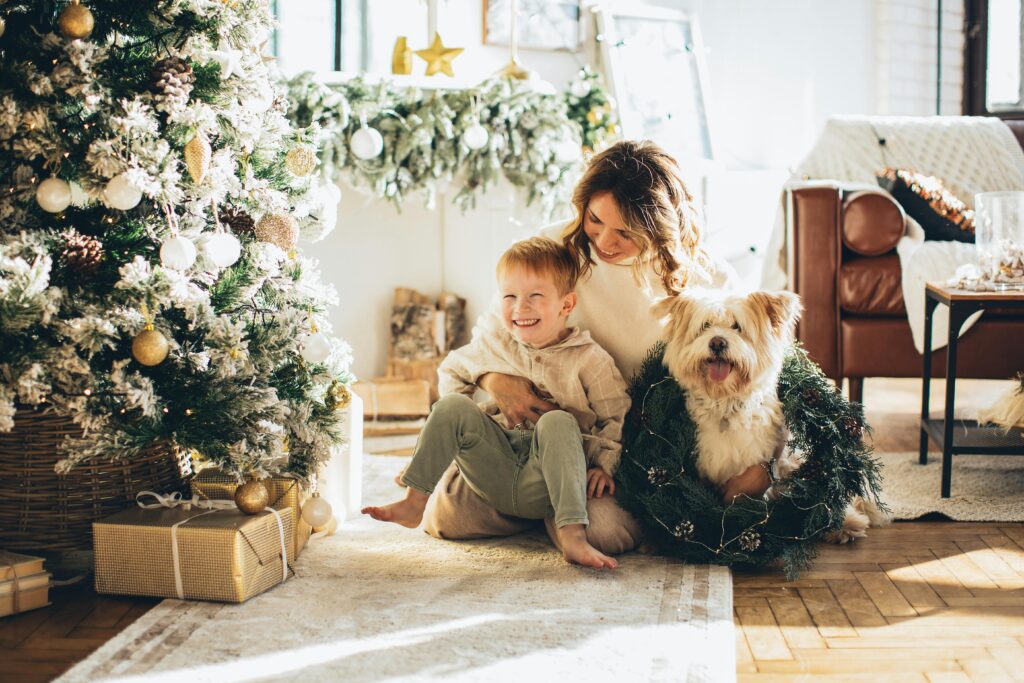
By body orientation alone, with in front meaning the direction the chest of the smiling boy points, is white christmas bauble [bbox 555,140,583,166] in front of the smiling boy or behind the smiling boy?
behind

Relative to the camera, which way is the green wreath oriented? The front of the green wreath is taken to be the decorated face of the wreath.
toward the camera

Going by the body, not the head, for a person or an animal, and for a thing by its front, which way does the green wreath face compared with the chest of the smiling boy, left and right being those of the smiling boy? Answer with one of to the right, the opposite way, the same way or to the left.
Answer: the same way

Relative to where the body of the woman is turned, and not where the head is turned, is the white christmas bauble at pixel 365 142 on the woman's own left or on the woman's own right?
on the woman's own right

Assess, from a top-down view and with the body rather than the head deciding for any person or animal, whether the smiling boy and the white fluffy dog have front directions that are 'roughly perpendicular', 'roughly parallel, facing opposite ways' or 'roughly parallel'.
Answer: roughly parallel

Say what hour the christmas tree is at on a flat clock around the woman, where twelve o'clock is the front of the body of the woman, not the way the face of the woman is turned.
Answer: The christmas tree is roughly at 2 o'clock from the woman.

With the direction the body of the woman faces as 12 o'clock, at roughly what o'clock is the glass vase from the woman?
The glass vase is roughly at 8 o'clock from the woman.

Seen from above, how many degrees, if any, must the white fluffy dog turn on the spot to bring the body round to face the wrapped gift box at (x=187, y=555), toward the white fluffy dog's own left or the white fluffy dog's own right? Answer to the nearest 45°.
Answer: approximately 45° to the white fluffy dog's own right

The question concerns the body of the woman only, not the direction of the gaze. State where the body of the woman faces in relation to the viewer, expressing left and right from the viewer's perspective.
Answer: facing the viewer

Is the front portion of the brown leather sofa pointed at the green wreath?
yes

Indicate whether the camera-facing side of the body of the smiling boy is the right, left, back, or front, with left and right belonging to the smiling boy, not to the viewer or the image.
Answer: front

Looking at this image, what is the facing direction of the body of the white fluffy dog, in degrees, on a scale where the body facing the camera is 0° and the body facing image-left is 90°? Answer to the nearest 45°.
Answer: approximately 0°

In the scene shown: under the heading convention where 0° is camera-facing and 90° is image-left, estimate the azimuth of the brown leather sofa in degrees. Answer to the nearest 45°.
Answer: approximately 0°

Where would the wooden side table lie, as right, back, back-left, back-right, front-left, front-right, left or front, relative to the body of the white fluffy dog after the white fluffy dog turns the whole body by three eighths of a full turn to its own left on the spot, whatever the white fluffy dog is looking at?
front

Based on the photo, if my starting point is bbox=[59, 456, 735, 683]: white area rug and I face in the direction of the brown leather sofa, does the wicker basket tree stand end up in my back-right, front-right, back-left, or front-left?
back-left

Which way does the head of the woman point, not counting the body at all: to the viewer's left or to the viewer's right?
to the viewer's left

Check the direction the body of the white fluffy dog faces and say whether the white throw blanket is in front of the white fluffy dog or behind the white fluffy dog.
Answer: behind
